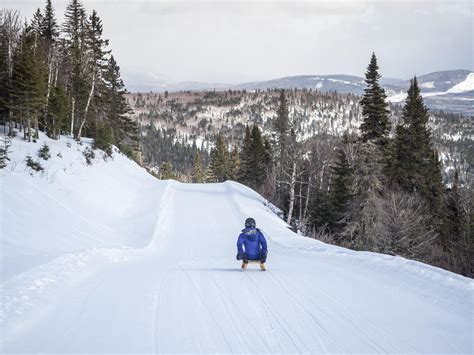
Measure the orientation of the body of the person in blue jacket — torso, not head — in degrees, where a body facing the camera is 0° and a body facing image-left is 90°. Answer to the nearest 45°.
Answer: approximately 180°

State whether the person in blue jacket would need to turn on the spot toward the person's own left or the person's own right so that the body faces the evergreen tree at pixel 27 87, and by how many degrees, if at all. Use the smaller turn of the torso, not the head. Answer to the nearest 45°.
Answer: approximately 45° to the person's own left

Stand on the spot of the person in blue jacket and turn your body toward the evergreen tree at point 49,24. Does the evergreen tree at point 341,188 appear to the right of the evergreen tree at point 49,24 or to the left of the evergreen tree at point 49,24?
right

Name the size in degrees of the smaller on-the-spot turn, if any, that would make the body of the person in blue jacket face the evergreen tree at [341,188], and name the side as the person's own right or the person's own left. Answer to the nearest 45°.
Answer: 0° — they already face it
